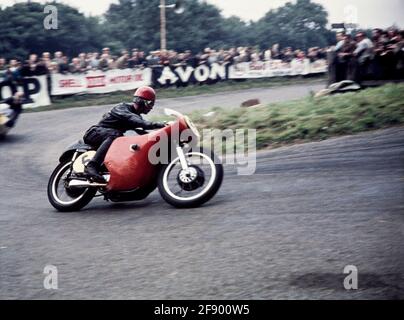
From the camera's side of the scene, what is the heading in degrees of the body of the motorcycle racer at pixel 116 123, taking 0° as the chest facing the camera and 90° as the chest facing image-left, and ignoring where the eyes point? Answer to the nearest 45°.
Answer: approximately 270°

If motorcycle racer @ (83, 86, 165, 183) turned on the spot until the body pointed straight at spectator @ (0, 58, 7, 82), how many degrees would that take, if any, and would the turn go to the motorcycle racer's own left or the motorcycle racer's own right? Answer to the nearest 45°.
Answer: approximately 135° to the motorcycle racer's own left

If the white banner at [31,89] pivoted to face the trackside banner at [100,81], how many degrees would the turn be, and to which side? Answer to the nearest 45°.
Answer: approximately 45° to its left

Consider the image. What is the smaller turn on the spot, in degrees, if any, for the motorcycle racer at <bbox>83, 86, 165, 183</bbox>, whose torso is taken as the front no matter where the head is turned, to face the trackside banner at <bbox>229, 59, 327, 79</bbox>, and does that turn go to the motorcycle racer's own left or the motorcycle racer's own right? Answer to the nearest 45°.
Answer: approximately 45° to the motorcycle racer's own left

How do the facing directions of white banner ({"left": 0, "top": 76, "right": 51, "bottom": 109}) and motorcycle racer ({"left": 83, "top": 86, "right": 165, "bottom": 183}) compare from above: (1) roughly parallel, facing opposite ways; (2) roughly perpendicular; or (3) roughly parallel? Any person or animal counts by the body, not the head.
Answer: roughly perpendicular

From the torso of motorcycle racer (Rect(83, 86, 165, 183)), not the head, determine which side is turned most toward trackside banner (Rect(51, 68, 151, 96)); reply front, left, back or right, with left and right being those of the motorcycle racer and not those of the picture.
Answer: left

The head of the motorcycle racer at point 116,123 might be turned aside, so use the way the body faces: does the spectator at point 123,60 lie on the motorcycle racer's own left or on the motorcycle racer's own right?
on the motorcycle racer's own left
